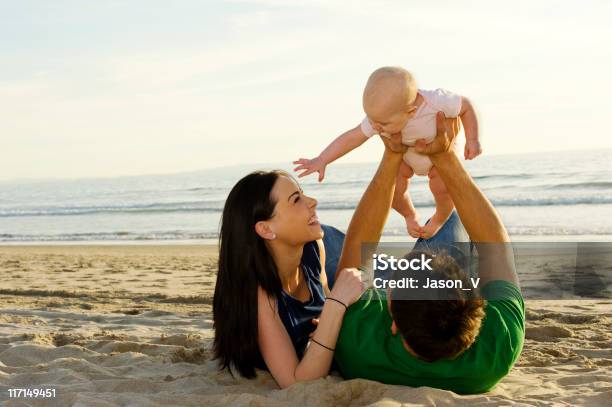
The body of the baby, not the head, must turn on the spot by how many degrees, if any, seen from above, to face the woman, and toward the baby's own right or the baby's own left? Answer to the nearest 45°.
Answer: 0° — they already face them

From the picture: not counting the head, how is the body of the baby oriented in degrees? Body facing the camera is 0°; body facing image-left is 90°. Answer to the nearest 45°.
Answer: approximately 45°
